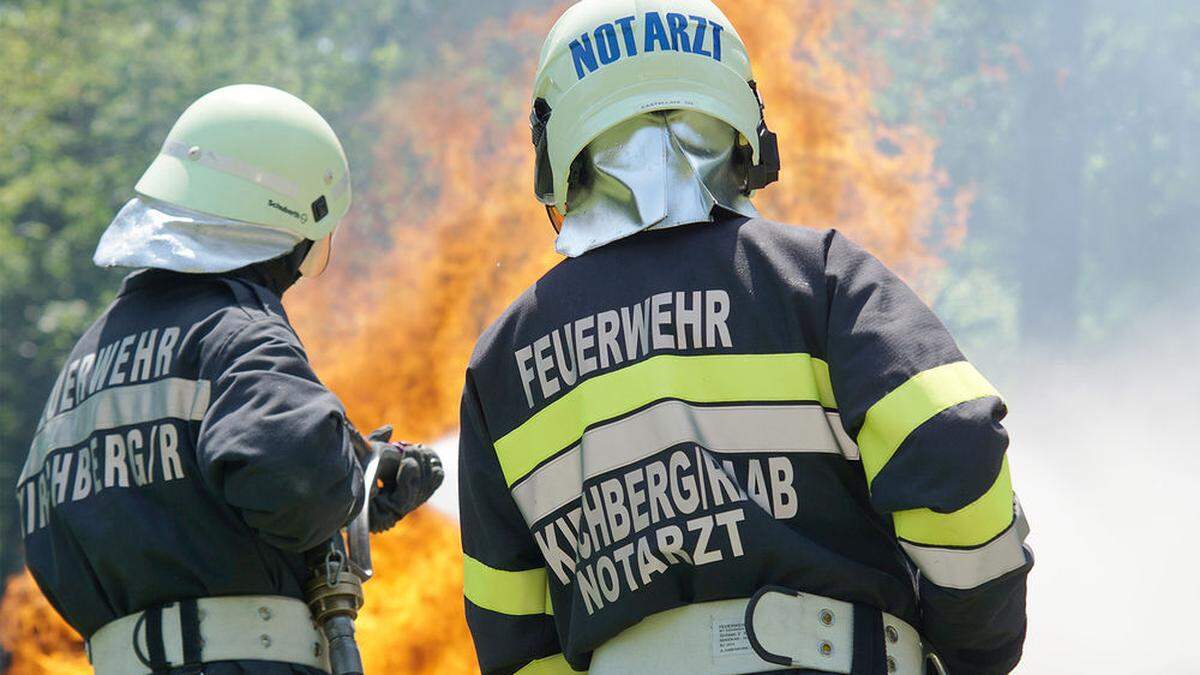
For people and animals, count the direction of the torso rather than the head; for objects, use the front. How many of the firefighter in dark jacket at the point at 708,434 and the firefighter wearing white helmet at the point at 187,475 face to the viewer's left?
0

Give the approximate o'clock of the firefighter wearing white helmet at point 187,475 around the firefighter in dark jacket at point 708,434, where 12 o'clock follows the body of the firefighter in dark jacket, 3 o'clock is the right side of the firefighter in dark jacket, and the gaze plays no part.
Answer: The firefighter wearing white helmet is roughly at 10 o'clock from the firefighter in dark jacket.

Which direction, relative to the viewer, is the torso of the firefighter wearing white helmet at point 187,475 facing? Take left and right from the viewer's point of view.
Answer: facing away from the viewer and to the right of the viewer

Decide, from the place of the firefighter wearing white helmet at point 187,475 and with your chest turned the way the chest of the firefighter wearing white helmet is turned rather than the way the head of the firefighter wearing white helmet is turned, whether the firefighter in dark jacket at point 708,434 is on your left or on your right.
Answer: on your right

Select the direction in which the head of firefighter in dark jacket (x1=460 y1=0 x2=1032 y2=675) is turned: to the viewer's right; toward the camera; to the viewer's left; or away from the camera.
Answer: away from the camera

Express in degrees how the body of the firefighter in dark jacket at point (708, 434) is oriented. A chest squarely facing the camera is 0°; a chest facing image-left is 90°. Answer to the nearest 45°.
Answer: approximately 180°
